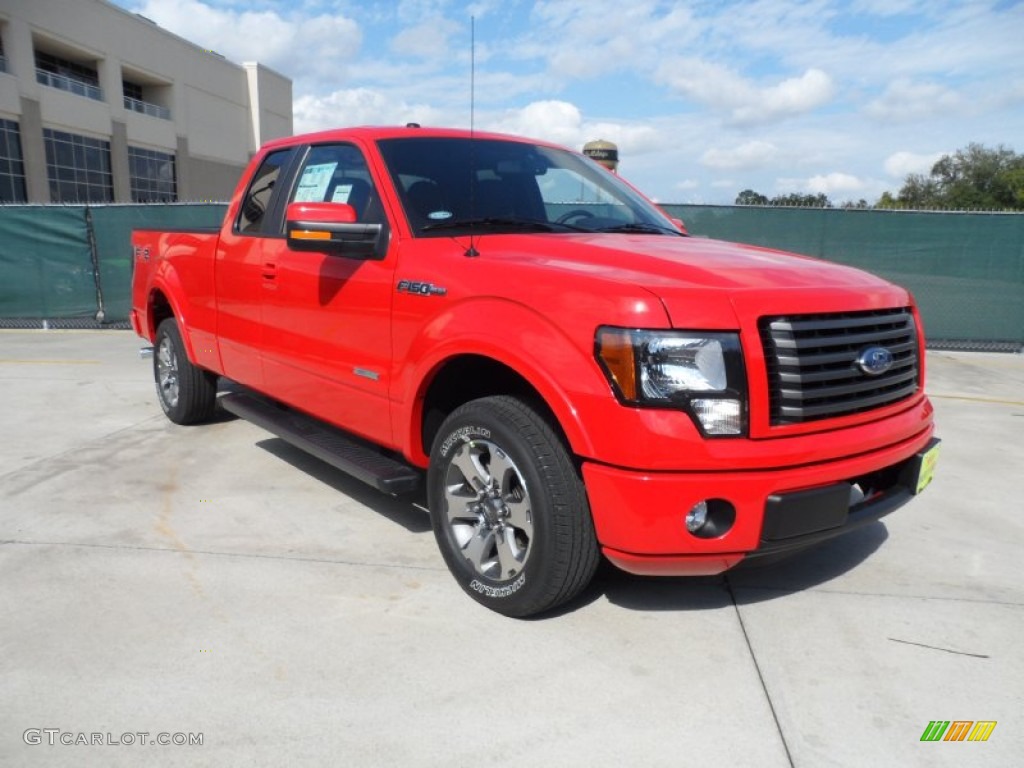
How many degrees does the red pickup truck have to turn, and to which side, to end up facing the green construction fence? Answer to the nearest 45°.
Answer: approximately 90° to its left

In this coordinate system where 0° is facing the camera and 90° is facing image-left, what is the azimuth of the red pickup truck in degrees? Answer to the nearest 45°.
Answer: approximately 315°

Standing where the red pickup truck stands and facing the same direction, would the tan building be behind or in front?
behind
